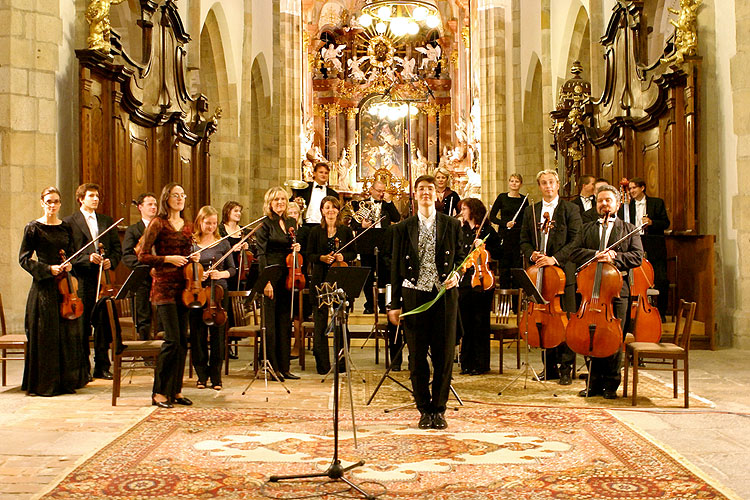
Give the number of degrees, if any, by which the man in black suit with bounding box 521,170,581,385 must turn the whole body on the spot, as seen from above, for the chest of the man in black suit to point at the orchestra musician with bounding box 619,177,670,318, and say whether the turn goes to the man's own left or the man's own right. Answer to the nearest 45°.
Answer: approximately 135° to the man's own left

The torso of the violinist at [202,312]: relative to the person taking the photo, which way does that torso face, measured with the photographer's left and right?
facing the viewer

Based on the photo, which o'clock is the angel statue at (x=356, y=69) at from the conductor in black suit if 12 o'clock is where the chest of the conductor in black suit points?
The angel statue is roughly at 6 o'clock from the conductor in black suit.

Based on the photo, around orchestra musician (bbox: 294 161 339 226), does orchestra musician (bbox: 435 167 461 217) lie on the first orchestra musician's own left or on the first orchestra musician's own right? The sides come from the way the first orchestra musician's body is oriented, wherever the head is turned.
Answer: on the first orchestra musician's own left

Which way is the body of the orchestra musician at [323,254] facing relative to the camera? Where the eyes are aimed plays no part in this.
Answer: toward the camera

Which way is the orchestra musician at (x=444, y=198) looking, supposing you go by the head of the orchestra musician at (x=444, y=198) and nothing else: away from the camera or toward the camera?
toward the camera

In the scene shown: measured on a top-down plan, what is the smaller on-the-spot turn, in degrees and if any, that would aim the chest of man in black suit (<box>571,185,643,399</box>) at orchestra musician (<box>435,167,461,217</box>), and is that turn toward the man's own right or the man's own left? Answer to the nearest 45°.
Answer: approximately 135° to the man's own right

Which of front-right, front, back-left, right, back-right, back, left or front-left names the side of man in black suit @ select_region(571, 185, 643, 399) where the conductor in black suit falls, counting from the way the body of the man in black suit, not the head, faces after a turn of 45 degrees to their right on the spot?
front

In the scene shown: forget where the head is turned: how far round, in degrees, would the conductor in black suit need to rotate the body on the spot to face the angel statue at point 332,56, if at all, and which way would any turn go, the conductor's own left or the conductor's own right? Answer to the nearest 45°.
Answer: approximately 180°

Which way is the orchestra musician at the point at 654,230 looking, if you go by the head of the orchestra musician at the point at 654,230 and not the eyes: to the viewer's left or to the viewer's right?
to the viewer's left

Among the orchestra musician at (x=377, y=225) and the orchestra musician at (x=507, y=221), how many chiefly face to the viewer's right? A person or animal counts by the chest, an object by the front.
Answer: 0

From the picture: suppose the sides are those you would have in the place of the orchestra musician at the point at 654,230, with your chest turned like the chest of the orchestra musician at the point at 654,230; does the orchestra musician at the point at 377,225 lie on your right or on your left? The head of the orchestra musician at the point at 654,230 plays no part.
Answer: on your right

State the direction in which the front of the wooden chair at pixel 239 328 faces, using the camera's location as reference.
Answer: facing the viewer and to the right of the viewer
